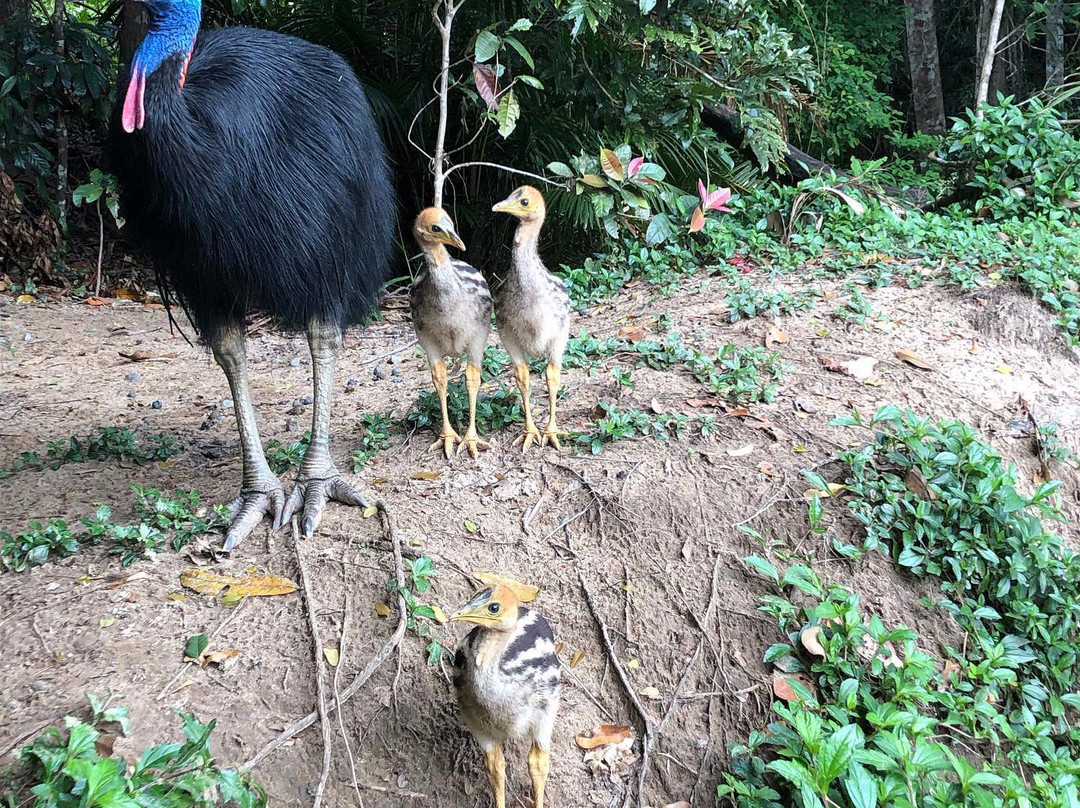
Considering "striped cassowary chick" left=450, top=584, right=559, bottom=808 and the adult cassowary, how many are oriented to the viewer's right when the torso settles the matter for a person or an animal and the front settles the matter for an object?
0

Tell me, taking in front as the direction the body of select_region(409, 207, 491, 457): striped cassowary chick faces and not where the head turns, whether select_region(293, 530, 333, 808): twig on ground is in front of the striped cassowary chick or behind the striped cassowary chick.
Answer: in front

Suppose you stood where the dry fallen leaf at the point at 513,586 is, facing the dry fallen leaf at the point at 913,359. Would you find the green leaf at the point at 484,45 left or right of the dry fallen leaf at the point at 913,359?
left

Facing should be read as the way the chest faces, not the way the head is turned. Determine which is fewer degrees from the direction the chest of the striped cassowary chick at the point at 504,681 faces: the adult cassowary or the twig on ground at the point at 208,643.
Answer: the twig on ground

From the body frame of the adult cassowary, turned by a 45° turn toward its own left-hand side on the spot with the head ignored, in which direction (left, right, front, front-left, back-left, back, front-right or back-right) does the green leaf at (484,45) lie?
back-left

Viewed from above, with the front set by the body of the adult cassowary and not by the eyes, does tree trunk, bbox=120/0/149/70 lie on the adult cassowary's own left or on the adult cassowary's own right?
on the adult cassowary's own right

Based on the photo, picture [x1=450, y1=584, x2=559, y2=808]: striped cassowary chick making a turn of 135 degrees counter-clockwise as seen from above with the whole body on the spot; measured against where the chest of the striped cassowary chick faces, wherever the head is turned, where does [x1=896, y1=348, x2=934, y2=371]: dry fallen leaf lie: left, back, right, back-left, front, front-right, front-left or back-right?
front-left

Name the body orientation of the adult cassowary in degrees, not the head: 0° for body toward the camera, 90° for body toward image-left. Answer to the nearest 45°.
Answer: approximately 45°

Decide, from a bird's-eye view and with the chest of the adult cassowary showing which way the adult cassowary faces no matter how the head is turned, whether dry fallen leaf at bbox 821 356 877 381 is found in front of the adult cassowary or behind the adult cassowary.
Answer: behind

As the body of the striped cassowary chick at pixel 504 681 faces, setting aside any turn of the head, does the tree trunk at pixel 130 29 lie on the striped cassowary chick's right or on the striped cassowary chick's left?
on the striped cassowary chick's right

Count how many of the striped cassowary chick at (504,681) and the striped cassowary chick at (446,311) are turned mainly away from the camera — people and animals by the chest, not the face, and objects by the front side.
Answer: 0

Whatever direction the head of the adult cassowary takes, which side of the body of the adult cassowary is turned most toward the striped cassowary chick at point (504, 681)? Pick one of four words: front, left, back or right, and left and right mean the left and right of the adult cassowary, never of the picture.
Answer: left
